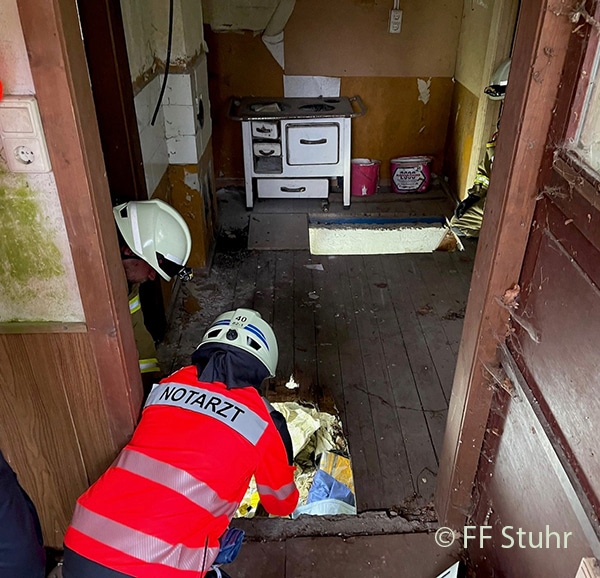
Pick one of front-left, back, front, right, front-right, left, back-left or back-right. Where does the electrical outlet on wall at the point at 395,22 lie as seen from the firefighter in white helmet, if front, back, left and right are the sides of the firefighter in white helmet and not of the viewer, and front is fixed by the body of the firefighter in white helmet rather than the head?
front-left

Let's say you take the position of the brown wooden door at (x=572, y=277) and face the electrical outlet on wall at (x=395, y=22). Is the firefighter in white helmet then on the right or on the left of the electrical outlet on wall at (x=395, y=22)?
left

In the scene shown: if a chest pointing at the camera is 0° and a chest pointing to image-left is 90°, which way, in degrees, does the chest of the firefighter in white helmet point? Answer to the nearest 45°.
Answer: approximately 270°

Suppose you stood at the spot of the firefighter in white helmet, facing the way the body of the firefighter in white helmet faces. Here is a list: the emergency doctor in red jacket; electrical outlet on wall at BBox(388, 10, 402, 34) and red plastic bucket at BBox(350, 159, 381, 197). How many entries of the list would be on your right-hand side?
1

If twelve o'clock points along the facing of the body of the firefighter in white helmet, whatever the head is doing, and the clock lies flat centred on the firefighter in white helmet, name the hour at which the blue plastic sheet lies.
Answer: The blue plastic sheet is roughly at 2 o'clock from the firefighter in white helmet.

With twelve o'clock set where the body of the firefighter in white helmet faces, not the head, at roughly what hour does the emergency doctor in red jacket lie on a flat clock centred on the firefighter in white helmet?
The emergency doctor in red jacket is roughly at 3 o'clock from the firefighter in white helmet.

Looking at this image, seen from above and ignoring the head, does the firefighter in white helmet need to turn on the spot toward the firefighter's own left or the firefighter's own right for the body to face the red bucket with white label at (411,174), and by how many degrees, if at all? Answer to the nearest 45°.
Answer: approximately 45° to the firefighter's own left

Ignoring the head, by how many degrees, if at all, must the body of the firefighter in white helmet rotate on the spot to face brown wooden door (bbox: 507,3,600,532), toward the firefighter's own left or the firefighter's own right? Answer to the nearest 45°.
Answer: approximately 45° to the firefighter's own right

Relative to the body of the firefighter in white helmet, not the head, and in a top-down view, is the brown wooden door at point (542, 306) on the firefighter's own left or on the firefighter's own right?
on the firefighter's own right
